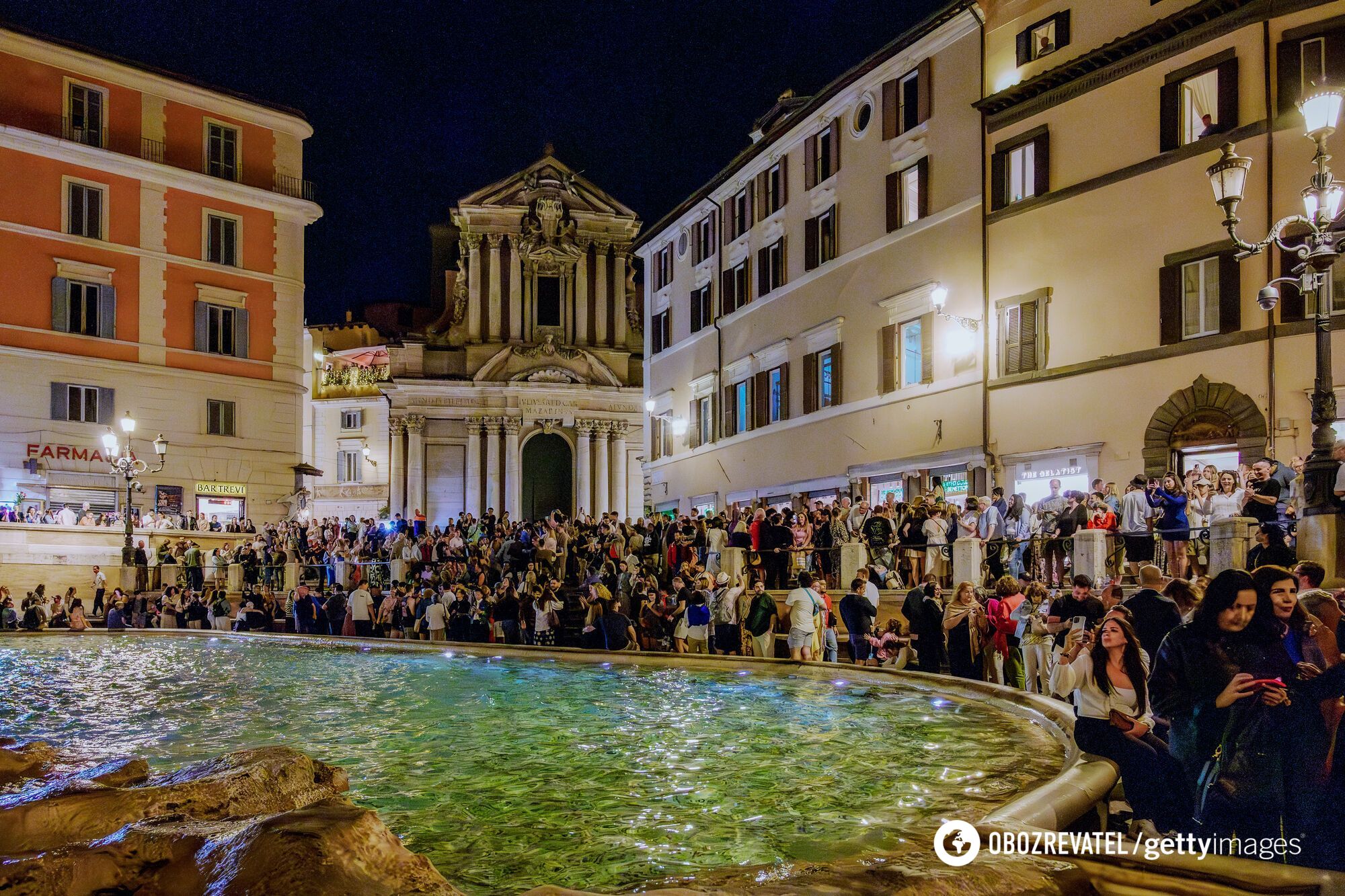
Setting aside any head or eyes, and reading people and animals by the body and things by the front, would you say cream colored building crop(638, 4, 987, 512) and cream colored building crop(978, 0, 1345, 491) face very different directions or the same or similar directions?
same or similar directions

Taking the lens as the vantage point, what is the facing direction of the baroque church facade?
facing the viewer

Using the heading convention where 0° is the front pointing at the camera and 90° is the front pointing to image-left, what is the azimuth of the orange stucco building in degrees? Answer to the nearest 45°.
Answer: approximately 315°

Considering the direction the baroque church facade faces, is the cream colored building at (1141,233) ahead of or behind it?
ahead

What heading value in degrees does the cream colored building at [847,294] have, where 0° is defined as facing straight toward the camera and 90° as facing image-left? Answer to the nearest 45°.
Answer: approximately 45°

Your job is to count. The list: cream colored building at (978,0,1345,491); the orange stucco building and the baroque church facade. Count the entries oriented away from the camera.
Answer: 0

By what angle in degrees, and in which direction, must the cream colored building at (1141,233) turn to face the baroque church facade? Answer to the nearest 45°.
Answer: approximately 90° to its right

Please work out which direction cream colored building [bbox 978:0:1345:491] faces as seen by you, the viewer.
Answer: facing the viewer and to the left of the viewer

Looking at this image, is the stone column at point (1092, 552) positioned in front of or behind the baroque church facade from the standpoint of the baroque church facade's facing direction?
in front

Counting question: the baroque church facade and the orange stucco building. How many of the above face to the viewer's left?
0

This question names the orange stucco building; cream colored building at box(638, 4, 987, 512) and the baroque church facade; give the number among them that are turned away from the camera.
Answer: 0

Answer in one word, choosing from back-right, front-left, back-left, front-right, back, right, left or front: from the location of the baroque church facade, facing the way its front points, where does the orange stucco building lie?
front-right
